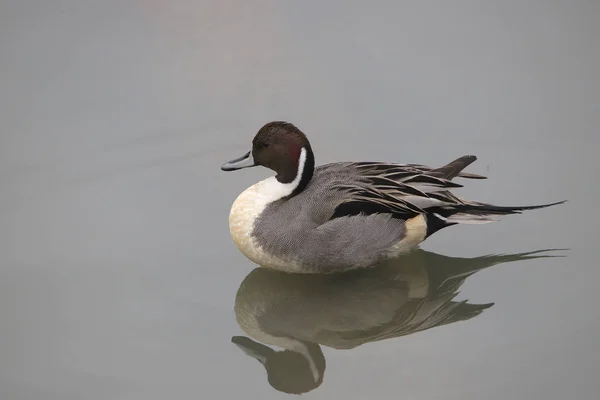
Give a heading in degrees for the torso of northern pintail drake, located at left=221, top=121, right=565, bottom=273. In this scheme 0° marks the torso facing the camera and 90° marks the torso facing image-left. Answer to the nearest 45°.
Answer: approximately 90°
